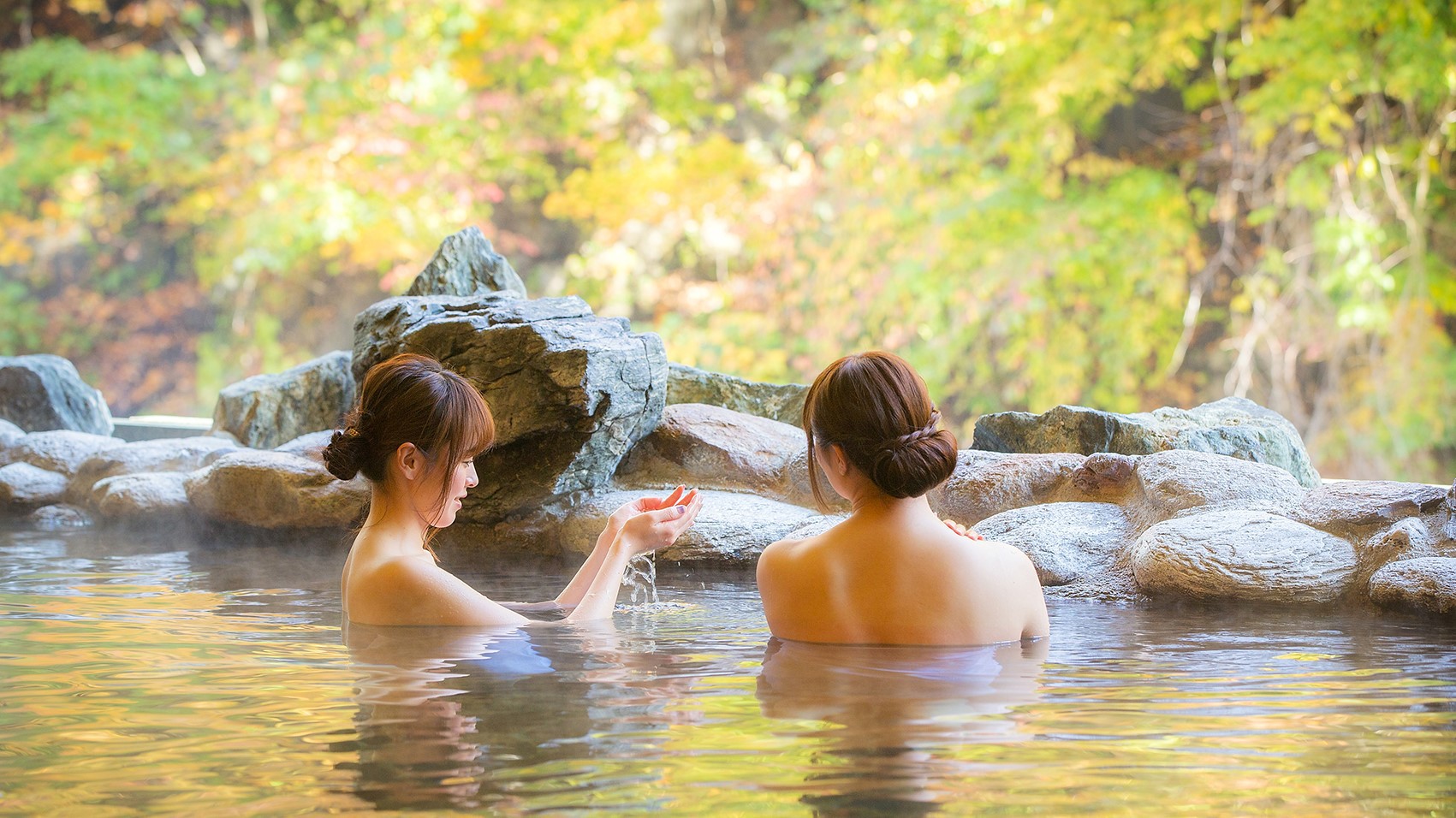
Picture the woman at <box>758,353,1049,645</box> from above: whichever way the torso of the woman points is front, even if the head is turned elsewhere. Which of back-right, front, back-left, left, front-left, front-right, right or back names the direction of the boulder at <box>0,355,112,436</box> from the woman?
front-left

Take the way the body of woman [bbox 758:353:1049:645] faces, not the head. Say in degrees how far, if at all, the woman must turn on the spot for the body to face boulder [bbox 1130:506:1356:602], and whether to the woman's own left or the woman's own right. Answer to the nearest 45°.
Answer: approximately 45° to the woman's own right

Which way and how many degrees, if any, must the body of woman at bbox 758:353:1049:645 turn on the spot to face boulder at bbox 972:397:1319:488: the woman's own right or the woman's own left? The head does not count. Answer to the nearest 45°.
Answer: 0° — they already face it

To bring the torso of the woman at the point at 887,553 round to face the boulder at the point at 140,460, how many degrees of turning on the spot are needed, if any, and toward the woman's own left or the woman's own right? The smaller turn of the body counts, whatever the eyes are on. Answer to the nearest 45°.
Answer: approximately 45° to the woman's own left

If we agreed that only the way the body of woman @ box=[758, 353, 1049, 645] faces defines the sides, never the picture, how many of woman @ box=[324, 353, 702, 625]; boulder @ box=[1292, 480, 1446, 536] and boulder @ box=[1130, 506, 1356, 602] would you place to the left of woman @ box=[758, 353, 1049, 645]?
1

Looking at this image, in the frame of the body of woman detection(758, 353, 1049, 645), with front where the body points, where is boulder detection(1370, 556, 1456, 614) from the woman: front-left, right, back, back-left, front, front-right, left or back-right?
front-right

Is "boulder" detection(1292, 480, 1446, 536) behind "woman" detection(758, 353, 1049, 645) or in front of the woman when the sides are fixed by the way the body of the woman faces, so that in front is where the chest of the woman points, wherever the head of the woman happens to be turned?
in front

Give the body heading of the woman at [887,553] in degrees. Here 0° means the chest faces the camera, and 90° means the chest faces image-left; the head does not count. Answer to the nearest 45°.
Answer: approximately 180°

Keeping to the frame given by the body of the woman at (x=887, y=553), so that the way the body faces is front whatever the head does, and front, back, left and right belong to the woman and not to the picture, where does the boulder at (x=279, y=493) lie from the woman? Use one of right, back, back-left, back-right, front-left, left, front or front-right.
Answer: front-left

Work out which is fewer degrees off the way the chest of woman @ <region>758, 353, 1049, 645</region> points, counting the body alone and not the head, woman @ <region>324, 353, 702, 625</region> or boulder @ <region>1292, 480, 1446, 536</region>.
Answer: the boulder
